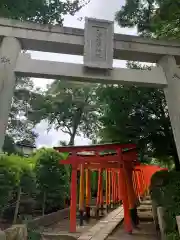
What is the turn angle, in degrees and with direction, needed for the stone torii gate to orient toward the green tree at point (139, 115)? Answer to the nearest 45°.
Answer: approximately 135° to its left

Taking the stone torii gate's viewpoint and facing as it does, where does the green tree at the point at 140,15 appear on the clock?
The green tree is roughly at 7 o'clock from the stone torii gate.

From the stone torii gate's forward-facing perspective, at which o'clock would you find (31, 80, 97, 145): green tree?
The green tree is roughly at 6 o'clock from the stone torii gate.

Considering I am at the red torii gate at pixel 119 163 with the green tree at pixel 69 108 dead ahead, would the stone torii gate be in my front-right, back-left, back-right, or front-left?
back-left

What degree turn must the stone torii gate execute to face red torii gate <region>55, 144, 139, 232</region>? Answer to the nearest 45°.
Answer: approximately 180°

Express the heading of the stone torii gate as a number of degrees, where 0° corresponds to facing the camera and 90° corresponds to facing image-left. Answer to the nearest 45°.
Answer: approximately 0°

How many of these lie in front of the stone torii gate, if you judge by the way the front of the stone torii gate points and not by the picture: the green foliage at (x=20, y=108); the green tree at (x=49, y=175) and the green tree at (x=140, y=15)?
0

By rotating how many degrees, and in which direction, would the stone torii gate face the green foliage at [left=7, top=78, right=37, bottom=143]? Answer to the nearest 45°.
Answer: approximately 180°

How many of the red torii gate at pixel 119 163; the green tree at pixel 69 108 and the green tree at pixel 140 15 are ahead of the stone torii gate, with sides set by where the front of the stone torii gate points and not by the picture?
0

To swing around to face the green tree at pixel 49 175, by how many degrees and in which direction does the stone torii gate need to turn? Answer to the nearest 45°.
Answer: approximately 180°
